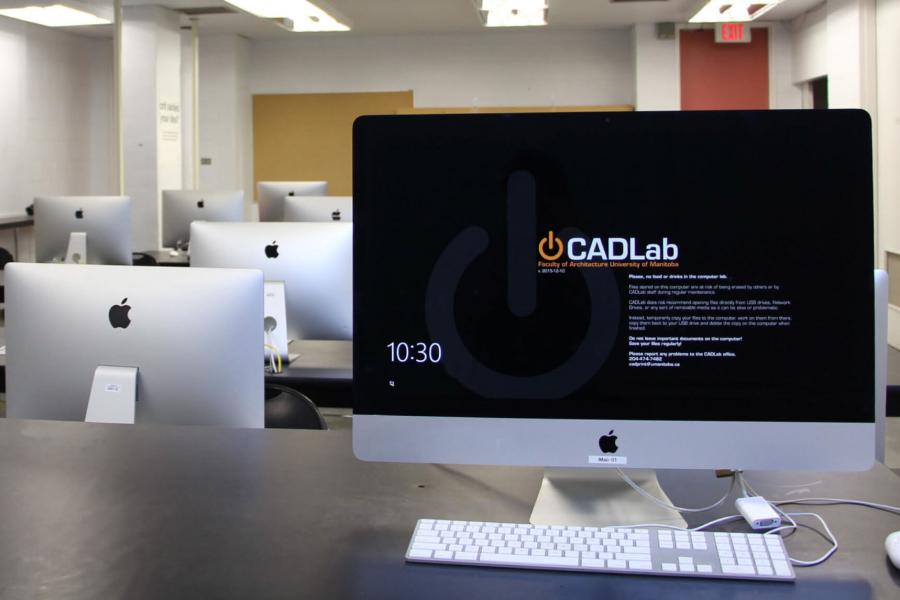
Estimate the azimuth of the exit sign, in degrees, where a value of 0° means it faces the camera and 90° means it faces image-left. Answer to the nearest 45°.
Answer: approximately 0°

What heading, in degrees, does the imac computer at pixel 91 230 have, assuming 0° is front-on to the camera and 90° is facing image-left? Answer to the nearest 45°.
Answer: approximately 180°

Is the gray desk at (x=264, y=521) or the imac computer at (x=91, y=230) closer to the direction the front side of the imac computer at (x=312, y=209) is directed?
the imac computer

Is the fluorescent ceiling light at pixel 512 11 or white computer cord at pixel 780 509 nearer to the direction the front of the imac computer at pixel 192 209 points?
the fluorescent ceiling light

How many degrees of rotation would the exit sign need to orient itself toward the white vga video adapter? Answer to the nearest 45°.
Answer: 0° — it already faces it

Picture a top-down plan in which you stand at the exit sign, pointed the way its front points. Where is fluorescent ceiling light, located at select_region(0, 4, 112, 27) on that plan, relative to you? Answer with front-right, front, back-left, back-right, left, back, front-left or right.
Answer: front-right

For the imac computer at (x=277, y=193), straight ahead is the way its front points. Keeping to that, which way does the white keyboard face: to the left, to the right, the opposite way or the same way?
the opposite way

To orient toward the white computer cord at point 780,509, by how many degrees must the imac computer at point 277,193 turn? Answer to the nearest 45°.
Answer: approximately 180°

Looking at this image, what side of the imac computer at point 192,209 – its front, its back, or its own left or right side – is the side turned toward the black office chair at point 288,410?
back

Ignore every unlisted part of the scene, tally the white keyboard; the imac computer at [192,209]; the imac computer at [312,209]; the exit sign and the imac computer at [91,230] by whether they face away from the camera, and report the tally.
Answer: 3

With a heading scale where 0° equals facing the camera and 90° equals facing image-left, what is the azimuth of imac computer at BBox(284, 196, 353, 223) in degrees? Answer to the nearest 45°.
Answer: approximately 180°

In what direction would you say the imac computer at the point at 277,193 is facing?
away from the camera
